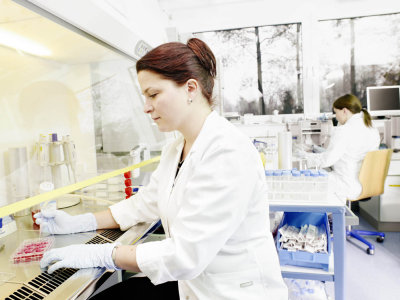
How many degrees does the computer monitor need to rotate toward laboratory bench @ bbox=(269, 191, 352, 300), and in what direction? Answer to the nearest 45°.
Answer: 0° — it already faces it

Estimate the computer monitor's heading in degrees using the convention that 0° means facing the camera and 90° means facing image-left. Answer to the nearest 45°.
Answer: approximately 0°

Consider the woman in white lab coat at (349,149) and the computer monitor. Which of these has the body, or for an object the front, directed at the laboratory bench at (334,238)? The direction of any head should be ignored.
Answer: the computer monitor

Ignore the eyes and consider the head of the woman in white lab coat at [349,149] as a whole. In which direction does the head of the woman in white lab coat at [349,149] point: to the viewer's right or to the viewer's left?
to the viewer's left

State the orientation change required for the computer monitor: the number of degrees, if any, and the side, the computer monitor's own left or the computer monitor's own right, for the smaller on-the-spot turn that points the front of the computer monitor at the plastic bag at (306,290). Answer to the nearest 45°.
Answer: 0° — it already faces it

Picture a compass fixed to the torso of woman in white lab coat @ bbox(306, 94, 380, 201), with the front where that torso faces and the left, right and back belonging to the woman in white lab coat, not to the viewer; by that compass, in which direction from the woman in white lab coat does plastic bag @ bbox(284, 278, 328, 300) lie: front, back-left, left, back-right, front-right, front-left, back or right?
back-left

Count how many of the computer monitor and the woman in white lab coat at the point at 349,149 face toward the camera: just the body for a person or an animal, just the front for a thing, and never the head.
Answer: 1

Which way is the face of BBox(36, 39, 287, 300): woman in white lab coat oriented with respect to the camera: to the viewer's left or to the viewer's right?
to the viewer's left

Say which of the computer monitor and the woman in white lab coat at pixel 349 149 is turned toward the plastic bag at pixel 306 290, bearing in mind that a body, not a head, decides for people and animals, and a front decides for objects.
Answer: the computer monitor

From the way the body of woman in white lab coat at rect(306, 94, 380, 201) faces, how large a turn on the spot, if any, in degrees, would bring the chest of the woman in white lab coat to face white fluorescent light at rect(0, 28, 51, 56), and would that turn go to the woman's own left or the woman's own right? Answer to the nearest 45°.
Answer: approximately 90° to the woman's own left
